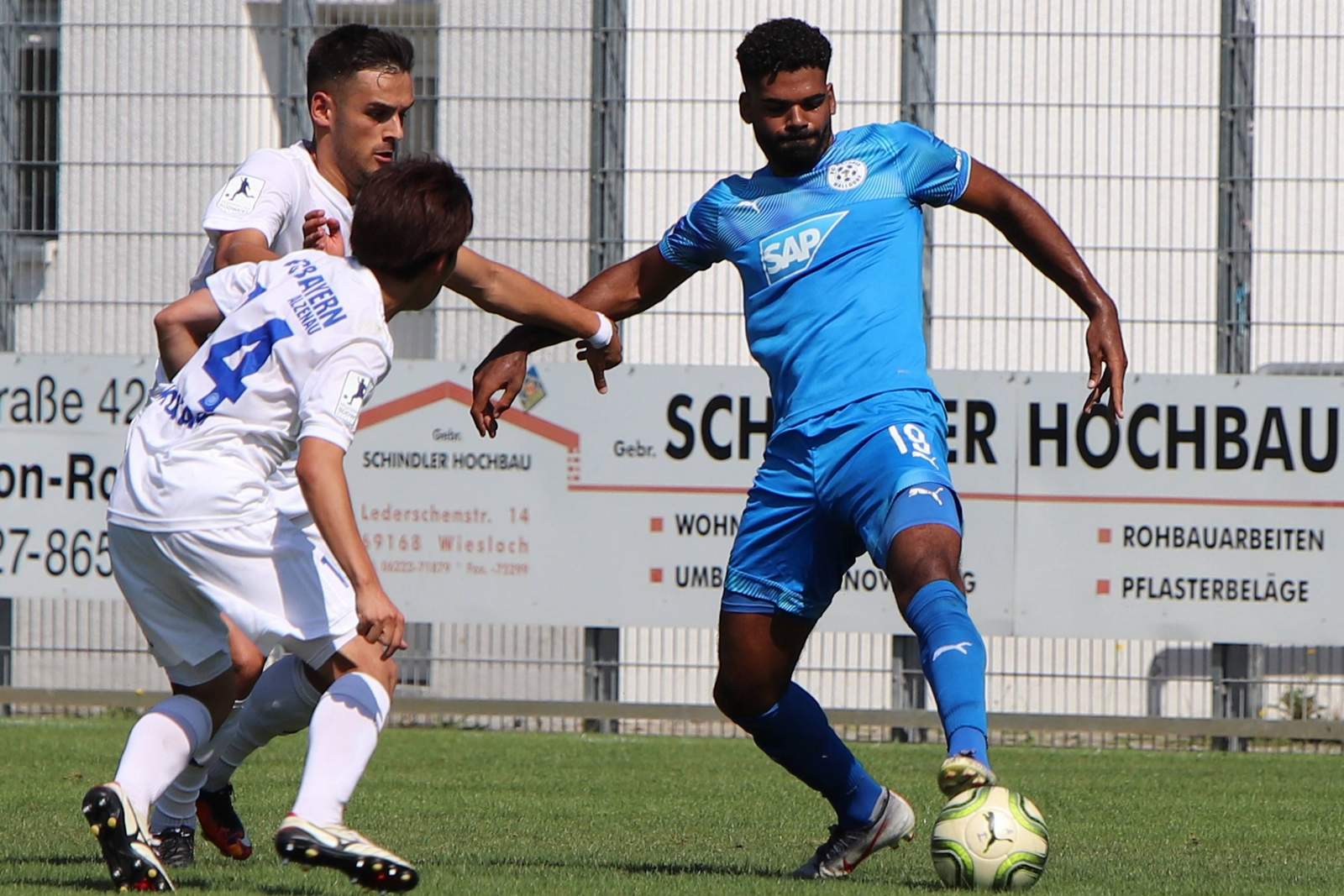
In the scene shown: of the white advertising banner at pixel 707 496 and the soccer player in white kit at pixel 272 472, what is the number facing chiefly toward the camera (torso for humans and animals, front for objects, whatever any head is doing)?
1

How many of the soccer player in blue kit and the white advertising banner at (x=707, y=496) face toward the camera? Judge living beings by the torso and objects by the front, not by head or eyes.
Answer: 2

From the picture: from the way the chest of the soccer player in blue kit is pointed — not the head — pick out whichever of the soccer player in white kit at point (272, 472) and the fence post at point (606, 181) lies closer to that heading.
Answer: the soccer player in white kit

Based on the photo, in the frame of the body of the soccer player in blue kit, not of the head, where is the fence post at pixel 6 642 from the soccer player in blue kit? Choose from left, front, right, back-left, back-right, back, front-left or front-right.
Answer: back-right

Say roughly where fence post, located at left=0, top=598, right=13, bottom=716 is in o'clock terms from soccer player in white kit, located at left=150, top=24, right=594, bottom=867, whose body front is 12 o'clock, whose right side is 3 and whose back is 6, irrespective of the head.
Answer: The fence post is roughly at 7 o'clock from the soccer player in white kit.

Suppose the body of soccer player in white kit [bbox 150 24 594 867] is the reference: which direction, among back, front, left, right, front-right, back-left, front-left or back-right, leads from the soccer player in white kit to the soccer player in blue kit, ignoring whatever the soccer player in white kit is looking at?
front-left

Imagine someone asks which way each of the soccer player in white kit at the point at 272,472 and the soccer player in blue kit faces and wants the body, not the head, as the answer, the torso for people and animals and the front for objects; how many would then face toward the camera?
1

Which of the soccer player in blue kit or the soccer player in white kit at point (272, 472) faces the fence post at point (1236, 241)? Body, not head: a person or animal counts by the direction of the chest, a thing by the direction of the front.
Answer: the soccer player in white kit

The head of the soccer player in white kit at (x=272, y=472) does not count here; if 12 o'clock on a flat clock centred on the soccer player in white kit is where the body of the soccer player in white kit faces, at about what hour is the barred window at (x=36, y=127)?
The barred window is roughly at 10 o'clock from the soccer player in white kit.

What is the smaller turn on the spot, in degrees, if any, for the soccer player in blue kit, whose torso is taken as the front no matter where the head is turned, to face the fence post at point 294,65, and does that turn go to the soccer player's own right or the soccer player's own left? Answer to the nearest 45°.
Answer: approximately 135° to the soccer player's own right

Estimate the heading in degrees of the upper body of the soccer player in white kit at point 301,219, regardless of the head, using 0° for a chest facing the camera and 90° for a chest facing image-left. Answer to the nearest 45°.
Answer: approximately 315°

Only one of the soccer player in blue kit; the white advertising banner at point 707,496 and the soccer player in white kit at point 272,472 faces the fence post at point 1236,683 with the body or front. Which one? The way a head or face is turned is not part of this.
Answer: the soccer player in white kit
